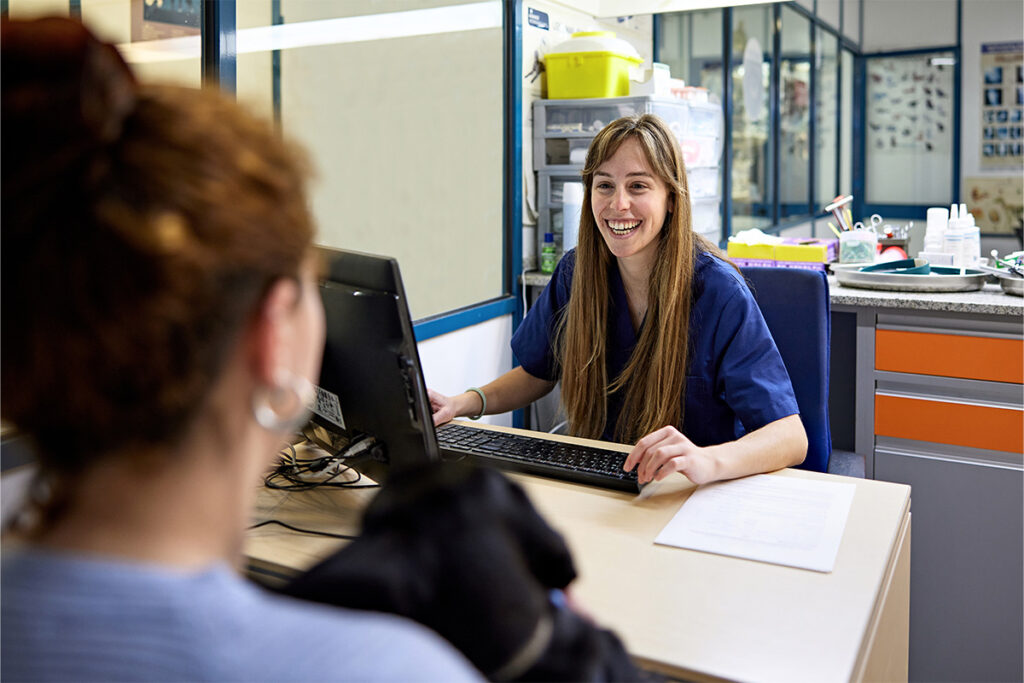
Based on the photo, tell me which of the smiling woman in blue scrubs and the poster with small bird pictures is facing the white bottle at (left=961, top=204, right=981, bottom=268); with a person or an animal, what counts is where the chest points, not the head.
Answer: the poster with small bird pictures

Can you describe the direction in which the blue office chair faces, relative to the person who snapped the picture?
facing the viewer and to the left of the viewer

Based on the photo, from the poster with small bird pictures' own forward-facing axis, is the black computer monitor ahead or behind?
ahead

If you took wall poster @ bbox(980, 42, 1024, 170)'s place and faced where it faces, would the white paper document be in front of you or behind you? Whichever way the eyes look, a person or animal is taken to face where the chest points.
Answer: in front

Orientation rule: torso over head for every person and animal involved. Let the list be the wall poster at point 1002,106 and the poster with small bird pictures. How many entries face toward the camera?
2

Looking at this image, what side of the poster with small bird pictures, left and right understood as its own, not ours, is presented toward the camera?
front

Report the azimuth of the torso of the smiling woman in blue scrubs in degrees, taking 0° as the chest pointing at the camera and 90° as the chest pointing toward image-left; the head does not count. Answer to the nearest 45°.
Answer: approximately 45°

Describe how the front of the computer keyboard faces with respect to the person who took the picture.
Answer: facing away from the viewer and to the right of the viewer

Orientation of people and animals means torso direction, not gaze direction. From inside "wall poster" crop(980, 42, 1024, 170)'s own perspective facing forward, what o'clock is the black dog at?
The black dog is roughly at 12 o'clock from the wall poster.

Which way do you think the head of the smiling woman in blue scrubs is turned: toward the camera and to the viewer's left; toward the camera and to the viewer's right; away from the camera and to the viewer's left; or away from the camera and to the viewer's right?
toward the camera and to the viewer's left

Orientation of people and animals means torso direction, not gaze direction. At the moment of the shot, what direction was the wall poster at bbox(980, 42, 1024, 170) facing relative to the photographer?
facing the viewer

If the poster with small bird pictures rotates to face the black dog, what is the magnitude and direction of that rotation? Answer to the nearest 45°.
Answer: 0° — it already faces it

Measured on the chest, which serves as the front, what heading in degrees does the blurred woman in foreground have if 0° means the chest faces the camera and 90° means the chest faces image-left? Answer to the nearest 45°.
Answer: approximately 225°
